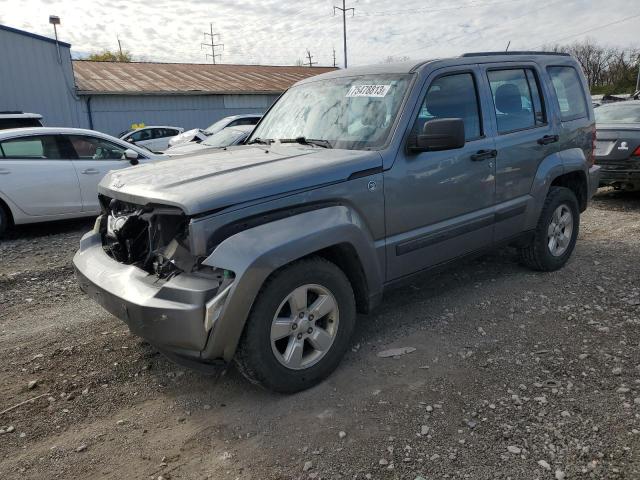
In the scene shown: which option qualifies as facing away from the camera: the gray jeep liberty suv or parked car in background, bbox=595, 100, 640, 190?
the parked car in background

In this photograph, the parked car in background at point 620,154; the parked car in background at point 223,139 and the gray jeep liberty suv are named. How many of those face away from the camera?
1

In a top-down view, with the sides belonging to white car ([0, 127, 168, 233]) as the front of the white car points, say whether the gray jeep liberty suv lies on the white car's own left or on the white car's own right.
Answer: on the white car's own right

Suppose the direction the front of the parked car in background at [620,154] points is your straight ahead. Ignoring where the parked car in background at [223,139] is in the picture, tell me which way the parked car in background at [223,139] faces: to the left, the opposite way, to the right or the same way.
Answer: the opposite way

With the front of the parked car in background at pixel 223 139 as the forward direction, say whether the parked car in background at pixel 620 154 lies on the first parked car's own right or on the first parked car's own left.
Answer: on the first parked car's own left

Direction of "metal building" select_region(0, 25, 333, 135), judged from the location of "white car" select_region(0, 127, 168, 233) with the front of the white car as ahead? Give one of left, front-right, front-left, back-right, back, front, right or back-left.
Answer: front-left

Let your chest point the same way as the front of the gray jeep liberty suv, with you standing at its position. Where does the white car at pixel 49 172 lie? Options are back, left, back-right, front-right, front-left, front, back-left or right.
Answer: right

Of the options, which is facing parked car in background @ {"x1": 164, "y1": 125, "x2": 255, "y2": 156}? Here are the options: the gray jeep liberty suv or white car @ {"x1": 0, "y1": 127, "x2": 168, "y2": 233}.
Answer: the white car

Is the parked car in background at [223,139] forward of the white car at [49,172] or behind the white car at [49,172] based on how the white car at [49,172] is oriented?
forward

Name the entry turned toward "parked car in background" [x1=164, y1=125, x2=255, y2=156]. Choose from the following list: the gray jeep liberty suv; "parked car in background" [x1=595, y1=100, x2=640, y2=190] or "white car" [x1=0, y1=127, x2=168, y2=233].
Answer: the white car

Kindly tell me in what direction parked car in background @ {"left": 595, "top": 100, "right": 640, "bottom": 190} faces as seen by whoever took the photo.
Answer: facing away from the viewer

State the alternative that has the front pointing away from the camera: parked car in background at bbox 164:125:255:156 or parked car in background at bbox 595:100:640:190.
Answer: parked car in background at bbox 595:100:640:190

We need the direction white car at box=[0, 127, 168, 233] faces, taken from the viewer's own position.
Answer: facing away from the viewer and to the right of the viewer
